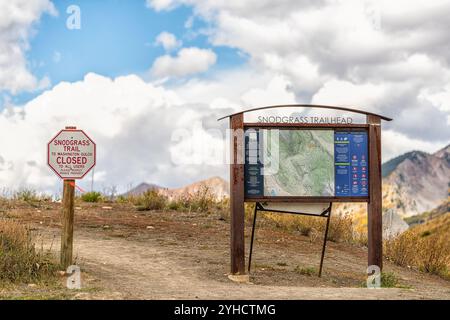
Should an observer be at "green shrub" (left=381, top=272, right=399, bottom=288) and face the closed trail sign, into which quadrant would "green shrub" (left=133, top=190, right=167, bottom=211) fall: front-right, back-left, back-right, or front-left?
front-right

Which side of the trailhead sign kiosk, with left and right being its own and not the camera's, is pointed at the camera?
front

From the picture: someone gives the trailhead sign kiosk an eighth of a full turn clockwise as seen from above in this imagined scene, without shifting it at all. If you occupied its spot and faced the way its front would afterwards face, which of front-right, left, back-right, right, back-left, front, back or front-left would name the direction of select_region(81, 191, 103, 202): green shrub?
right

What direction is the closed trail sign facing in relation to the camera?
toward the camera

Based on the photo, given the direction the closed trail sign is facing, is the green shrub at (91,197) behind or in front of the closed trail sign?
behind

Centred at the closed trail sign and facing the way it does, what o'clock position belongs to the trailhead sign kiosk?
The trailhead sign kiosk is roughly at 9 o'clock from the closed trail sign.

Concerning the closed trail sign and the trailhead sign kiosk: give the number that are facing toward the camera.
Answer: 2

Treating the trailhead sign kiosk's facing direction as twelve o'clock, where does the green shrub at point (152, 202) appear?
The green shrub is roughly at 5 o'clock from the trailhead sign kiosk.

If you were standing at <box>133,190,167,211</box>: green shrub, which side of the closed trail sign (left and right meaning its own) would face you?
back

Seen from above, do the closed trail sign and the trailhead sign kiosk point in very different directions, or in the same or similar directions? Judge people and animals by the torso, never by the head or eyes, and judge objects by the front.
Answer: same or similar directions

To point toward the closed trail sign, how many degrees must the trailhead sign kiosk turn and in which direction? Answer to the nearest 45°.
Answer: approximately 90° to its right

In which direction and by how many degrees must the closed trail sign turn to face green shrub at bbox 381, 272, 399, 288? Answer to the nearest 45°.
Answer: approximately 90° to its left
